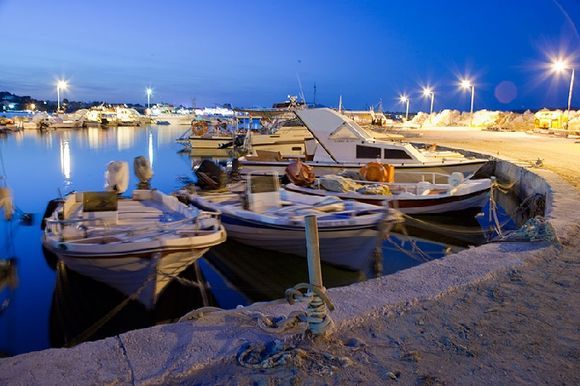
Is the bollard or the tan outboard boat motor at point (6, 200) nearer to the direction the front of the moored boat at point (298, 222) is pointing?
the bollard

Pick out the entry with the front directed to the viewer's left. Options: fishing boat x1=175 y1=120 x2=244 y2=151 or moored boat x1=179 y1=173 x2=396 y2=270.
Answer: the fishing boat

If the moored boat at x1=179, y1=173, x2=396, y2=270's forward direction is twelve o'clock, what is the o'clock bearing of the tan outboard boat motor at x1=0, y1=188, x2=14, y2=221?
The tan outboard boat motor is roughly at 5 o'clock from the moored boat.

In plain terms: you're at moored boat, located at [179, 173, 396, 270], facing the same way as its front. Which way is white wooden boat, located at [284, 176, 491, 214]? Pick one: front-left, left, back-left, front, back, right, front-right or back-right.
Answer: left

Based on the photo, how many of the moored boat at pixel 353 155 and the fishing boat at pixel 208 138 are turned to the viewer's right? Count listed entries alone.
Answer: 1

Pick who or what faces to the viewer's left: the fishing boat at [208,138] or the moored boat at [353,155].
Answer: the fishing boat

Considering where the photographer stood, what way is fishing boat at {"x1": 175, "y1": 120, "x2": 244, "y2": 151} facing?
facing to the left of the viewer

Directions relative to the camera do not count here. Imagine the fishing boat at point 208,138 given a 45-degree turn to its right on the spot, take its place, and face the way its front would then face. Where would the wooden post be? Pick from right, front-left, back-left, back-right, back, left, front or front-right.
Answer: back-left

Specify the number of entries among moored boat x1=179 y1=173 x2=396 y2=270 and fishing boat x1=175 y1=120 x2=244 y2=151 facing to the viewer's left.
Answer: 1

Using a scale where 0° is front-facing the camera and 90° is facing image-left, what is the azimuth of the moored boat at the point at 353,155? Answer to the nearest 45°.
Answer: approximately 270°

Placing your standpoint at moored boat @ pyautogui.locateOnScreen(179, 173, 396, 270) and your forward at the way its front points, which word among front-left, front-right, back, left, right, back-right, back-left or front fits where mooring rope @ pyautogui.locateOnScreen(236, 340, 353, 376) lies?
front-right

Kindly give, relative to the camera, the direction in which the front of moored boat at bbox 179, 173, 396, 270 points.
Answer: facing the viewer and to the right of the viewer

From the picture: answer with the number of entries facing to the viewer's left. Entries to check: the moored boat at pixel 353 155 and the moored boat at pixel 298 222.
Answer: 0
